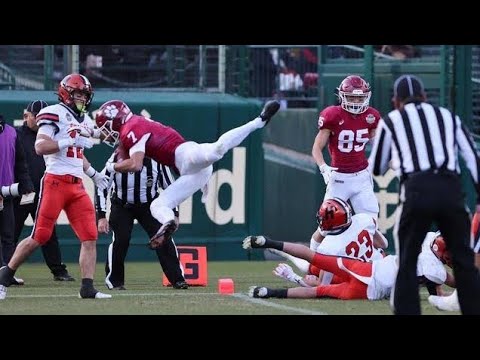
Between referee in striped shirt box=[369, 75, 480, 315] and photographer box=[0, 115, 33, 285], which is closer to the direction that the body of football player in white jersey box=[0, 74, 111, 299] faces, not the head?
the referee in striped shirt

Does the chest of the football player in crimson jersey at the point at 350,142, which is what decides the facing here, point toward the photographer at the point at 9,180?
no

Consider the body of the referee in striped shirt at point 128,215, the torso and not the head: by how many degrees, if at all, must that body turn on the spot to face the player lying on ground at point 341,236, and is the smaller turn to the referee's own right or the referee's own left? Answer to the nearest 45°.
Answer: approximately 45° to the referee's own left

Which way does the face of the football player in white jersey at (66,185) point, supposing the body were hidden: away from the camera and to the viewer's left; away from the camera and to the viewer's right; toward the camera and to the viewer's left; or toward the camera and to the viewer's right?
toward the camera and to the viewer's right

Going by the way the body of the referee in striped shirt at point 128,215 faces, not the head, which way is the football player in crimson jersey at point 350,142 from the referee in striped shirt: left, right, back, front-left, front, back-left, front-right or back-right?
left

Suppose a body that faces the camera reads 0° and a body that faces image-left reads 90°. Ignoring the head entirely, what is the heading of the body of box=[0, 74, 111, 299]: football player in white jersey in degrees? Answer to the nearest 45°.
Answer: approximately 315°

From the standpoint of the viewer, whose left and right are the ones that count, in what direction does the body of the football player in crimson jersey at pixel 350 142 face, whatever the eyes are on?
facing the viewer

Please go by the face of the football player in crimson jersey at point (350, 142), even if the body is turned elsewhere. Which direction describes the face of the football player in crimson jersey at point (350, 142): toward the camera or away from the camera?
toward the camera

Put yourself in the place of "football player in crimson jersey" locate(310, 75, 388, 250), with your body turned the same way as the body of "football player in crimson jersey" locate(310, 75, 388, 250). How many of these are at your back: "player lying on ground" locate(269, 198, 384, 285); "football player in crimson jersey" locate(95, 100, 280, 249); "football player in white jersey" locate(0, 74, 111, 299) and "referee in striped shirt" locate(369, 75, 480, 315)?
0

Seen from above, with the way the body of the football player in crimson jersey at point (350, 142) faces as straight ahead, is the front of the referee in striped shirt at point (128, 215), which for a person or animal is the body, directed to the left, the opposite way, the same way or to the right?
the same way

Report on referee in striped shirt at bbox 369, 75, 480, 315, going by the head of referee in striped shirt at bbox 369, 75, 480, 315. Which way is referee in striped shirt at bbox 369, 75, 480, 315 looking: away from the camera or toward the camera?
away from the camera

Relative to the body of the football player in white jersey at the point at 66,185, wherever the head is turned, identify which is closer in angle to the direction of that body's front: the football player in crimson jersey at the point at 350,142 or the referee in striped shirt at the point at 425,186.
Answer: the referee in striped shirt

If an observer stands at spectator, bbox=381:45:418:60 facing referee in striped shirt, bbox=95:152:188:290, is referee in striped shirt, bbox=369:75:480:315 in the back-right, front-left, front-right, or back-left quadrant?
front-left

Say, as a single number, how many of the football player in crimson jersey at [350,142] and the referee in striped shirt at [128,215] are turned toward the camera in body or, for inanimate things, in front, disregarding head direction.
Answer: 2

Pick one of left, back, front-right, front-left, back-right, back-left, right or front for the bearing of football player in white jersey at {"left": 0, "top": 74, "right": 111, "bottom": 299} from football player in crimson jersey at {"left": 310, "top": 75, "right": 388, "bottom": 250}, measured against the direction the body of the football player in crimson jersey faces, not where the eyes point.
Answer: front-right

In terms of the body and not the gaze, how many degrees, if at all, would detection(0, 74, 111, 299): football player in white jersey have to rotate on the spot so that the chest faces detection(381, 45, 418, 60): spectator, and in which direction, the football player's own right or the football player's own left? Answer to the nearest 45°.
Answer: approximately 90° to the football player's own left

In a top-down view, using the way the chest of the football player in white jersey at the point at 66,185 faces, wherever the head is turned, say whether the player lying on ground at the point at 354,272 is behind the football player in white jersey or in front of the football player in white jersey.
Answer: in front

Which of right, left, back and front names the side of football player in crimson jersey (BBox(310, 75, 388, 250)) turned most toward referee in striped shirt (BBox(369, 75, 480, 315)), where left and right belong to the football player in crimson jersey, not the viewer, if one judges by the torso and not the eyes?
front
